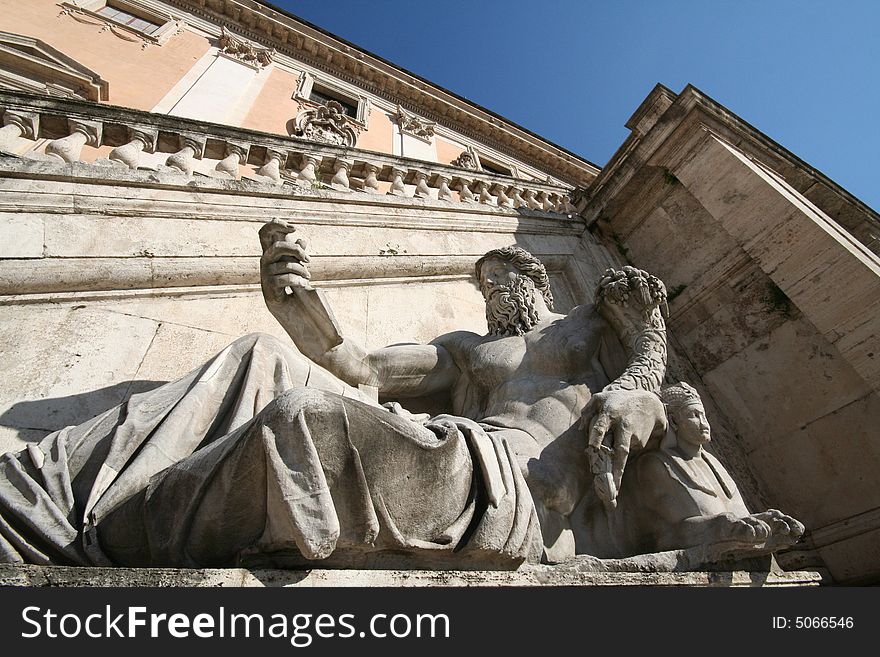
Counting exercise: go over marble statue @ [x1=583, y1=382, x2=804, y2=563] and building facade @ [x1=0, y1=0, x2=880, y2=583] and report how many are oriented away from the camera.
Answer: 0

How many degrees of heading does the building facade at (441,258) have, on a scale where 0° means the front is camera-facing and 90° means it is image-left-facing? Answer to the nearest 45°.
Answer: approximately 315°

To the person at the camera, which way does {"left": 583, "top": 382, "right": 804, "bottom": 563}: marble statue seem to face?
facing the viewer and to the right of the viewer
